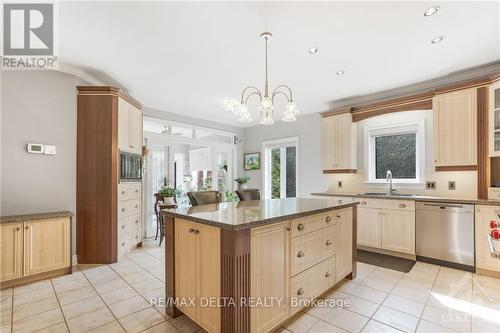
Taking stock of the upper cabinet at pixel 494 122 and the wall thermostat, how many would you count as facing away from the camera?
0

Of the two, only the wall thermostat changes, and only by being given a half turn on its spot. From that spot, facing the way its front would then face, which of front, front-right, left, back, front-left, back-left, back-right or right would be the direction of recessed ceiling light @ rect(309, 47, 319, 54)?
back-right

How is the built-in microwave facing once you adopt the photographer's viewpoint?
facing the viewer and to the right of the viewer

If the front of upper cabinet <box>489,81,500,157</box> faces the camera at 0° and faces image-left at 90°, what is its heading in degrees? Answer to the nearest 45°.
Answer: approximately 45°

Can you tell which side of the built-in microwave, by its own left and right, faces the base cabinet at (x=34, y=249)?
right

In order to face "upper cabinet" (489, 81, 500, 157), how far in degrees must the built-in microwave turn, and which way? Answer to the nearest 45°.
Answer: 0° — it already faces it

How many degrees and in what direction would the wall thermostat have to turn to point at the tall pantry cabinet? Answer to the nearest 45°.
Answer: approximately 90° to its left

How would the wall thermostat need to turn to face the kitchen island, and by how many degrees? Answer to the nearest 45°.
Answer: approximately 45° to its left

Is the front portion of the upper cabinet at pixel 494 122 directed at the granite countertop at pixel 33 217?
yes

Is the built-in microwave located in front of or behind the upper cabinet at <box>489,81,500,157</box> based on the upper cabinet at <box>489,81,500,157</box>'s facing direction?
in front

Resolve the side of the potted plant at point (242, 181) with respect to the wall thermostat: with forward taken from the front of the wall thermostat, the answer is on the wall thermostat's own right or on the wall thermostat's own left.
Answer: on the wall thermostat's own left

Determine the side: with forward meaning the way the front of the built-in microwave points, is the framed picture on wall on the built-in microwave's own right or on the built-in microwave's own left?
on the built-in microwave's own left

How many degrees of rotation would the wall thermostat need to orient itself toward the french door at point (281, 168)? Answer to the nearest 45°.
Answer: approximately 90° to its left

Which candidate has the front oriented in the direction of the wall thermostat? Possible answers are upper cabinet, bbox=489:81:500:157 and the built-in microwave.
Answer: the upper cabinet

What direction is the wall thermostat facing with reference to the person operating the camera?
facing the viewer
